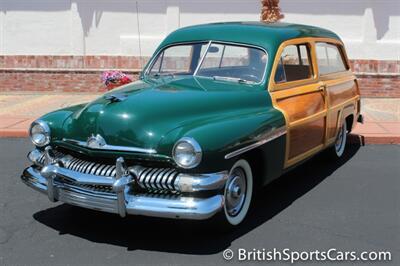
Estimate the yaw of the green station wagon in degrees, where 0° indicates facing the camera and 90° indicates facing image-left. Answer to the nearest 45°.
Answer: approximately 45°

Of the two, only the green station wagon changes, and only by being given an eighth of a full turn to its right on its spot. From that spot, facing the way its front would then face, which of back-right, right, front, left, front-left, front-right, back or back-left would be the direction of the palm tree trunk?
right
